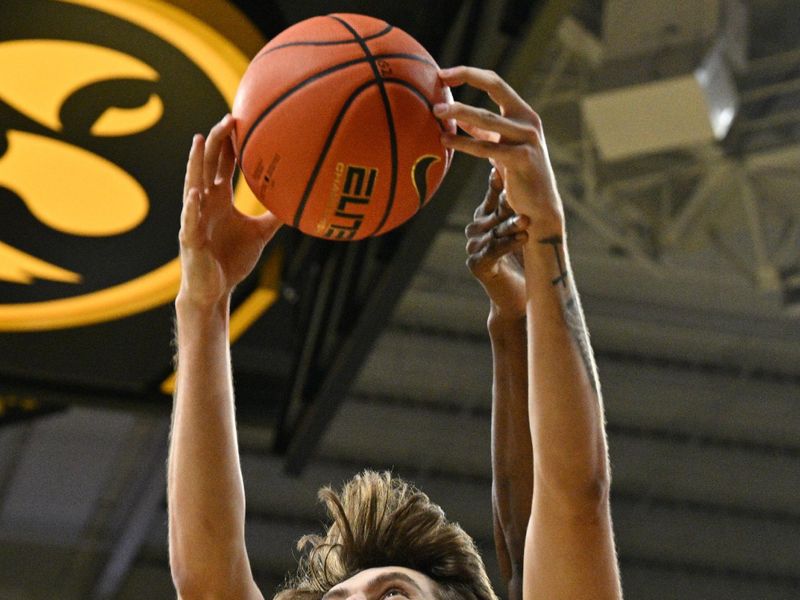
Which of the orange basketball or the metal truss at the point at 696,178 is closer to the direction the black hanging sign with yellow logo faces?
the orange basketball

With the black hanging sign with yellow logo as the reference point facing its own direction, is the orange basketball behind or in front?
in front

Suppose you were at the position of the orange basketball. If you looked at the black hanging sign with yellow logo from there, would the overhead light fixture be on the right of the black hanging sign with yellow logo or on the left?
right

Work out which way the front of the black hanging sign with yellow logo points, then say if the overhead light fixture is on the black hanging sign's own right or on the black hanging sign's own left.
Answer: on the black hanging sign's own left

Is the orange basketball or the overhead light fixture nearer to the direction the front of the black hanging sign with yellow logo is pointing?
the orange basketball

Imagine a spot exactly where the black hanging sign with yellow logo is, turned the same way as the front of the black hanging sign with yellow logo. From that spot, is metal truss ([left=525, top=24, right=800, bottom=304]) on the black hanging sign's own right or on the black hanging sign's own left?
on the black hanging sign's own left

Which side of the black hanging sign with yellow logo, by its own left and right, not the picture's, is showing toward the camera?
front
